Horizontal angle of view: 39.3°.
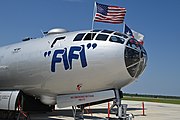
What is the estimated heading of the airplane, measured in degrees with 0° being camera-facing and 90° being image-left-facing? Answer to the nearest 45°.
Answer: approximately 315°
